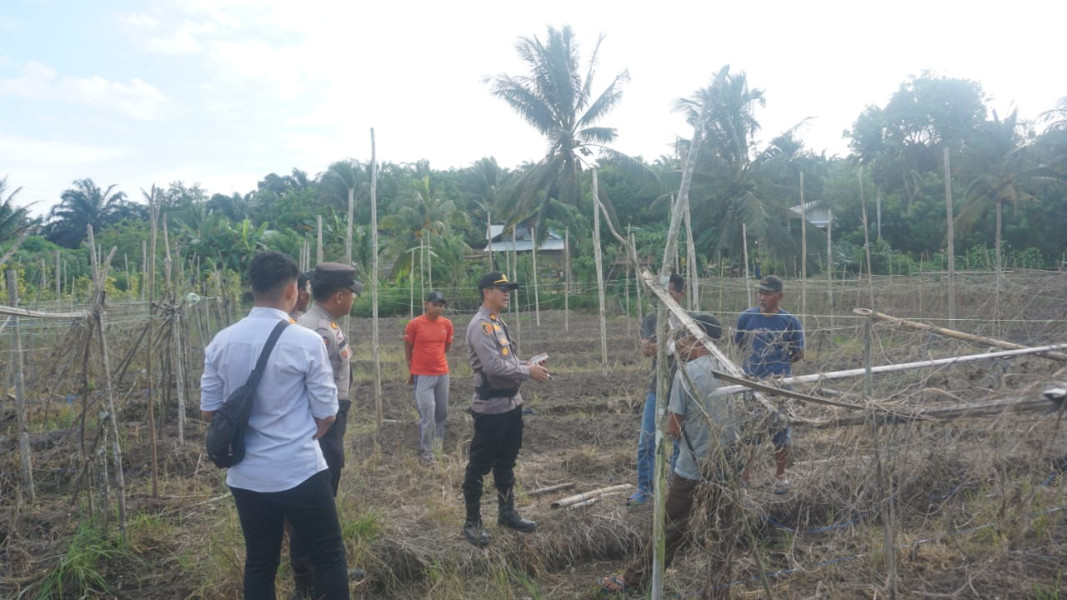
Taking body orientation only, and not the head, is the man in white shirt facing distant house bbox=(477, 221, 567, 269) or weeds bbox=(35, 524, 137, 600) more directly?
the distant house

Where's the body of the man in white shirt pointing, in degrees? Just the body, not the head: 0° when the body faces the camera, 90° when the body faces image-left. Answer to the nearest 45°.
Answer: approximately 225°

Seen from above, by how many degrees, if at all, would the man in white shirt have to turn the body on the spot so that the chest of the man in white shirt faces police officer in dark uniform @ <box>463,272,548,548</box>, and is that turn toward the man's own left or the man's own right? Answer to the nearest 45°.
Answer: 0° — they already face them

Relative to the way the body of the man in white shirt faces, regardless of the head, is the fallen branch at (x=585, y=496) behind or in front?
in front

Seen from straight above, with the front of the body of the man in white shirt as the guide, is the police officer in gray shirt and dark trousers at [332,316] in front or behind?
in front

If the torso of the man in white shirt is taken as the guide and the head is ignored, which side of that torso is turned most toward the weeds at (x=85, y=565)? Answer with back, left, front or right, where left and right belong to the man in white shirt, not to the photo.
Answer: left

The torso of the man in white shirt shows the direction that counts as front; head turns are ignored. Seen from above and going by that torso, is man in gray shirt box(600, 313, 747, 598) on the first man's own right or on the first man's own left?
on the first man's own right

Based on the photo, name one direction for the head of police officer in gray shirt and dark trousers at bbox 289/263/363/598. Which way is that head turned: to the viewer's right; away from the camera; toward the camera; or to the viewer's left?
to the viewer's right

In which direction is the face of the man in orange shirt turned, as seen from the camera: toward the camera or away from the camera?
toward the camera

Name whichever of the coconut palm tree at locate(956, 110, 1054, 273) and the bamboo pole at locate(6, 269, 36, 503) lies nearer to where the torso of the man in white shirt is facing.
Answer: the coconut palm tree

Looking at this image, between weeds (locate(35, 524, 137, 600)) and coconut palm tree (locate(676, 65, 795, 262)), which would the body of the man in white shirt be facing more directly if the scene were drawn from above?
the coconut palm tree

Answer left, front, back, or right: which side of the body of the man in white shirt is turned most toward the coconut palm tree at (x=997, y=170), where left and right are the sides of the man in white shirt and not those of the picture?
front

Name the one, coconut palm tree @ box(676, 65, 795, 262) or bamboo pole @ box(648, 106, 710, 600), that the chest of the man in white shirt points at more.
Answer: the coconut palm tree

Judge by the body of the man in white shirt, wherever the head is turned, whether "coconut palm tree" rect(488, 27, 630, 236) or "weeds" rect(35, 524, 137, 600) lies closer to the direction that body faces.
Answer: the coconut palm tree
